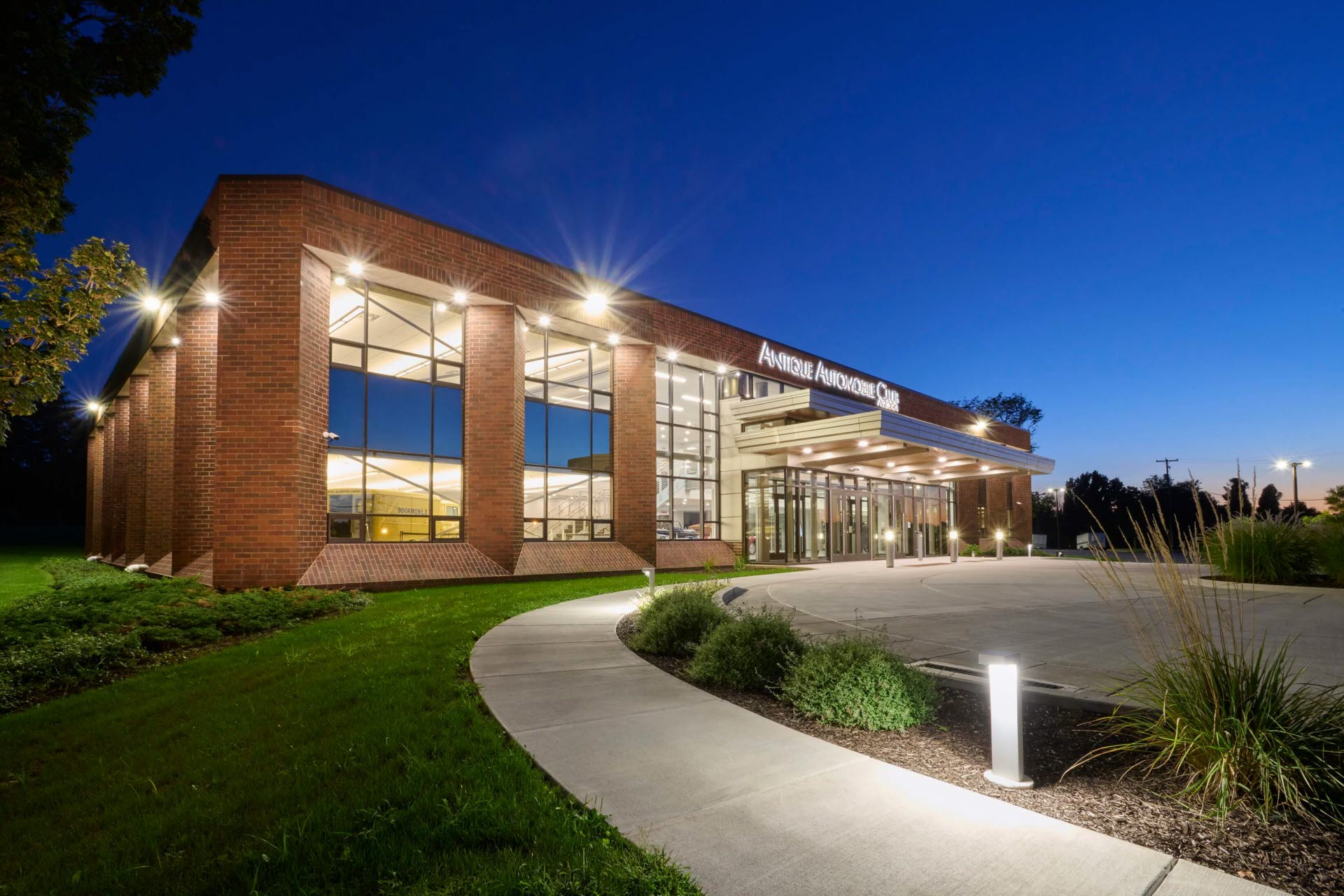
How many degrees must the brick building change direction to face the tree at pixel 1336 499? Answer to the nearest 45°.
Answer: approximately 45° to its left

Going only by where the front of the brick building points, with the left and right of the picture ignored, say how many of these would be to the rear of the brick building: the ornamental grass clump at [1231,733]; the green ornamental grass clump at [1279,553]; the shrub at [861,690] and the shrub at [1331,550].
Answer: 0

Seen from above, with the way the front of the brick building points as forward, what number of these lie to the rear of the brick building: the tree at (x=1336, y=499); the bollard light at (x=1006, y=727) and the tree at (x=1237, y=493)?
0

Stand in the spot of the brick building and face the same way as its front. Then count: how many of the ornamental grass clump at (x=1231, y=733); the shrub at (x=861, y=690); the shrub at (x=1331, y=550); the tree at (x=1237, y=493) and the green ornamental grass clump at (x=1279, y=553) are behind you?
0

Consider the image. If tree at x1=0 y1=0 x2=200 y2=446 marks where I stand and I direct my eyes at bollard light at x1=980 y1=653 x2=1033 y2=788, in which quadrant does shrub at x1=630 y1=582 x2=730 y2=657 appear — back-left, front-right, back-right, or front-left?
front-left

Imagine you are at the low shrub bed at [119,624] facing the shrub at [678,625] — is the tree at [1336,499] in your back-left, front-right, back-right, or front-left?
front-left

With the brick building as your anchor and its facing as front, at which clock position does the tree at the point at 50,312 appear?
The tree is roughly at 2 o'clock from the brick building.

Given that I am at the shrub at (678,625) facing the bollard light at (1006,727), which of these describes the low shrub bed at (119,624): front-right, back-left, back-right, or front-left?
back-right

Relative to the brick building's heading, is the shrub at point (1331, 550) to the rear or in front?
in front

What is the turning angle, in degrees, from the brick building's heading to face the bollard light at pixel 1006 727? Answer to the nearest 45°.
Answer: approximately 45° to its right

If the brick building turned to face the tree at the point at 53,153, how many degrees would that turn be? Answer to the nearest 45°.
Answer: approximately 45° to its right

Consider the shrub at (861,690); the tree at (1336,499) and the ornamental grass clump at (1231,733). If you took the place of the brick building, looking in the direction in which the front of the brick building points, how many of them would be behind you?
0

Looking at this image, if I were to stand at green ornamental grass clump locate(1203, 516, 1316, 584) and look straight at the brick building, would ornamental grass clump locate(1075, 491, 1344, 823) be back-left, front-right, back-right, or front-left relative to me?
front-left

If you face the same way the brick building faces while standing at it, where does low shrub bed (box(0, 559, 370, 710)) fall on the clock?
The low shrub bed is roughly at 2 o'clock from the brick building.
